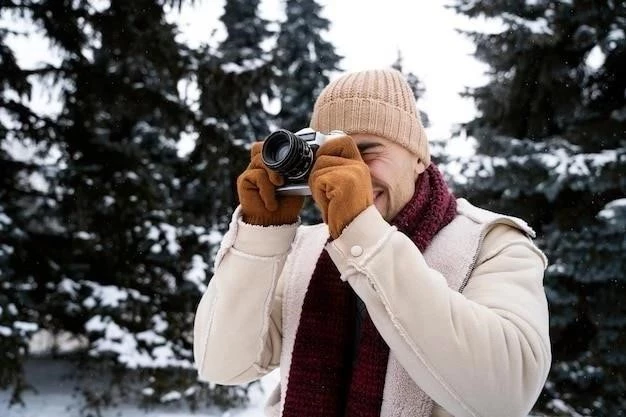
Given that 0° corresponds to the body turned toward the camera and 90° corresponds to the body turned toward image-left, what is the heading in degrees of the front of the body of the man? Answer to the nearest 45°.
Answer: approximately 45°

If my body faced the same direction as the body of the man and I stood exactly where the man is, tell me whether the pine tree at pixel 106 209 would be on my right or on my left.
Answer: on my right

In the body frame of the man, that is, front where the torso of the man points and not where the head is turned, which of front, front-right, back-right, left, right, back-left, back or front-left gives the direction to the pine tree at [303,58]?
back-right

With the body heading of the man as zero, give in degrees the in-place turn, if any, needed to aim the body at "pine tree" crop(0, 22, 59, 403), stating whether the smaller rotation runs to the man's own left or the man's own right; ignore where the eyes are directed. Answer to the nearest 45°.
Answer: approximately 90° to the man's own right

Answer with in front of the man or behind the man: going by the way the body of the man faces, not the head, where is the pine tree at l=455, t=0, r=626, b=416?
behind
